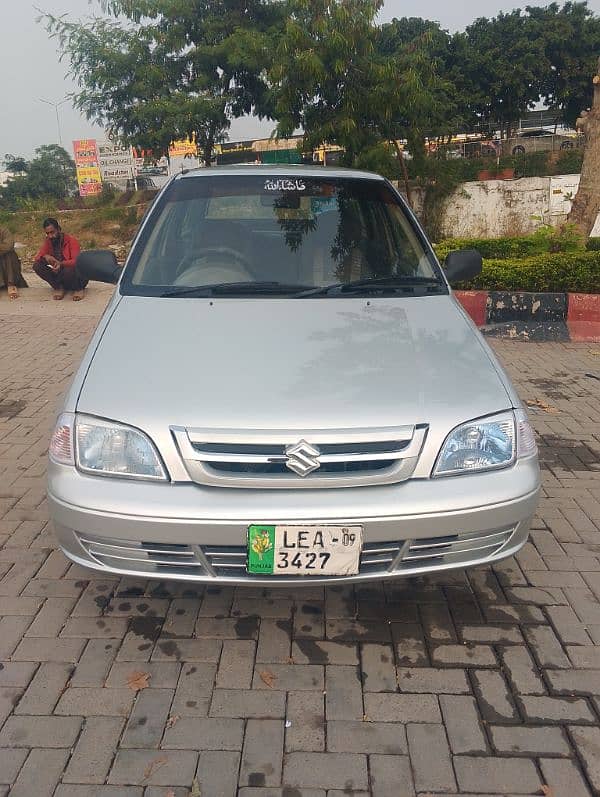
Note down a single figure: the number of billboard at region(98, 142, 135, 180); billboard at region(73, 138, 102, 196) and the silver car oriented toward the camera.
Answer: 3

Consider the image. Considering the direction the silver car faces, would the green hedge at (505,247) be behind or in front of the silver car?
behind

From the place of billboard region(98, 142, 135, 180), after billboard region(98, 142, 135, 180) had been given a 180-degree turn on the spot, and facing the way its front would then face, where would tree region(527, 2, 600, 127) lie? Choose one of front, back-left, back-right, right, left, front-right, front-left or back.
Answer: right

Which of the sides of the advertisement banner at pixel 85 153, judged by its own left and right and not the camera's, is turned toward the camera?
front

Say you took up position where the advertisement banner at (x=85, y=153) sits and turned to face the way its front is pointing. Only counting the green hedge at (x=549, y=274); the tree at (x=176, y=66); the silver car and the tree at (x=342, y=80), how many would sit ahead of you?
4

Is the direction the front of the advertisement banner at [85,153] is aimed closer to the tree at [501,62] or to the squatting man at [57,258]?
the squatting man

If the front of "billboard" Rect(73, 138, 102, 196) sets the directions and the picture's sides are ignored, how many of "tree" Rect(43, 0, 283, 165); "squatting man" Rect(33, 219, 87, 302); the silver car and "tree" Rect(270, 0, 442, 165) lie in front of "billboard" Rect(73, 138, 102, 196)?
4

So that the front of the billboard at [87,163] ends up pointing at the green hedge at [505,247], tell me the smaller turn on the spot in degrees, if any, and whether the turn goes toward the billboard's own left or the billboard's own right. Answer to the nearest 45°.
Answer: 0° — it already faces it

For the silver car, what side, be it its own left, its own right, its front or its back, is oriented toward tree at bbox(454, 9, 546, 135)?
back

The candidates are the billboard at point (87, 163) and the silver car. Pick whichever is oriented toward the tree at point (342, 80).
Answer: the billboard

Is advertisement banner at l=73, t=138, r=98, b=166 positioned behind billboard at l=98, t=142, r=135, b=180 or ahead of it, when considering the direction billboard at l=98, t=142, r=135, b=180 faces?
ahead

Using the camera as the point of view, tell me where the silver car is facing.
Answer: facing the viewer

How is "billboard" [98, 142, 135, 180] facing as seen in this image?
toward the camera
